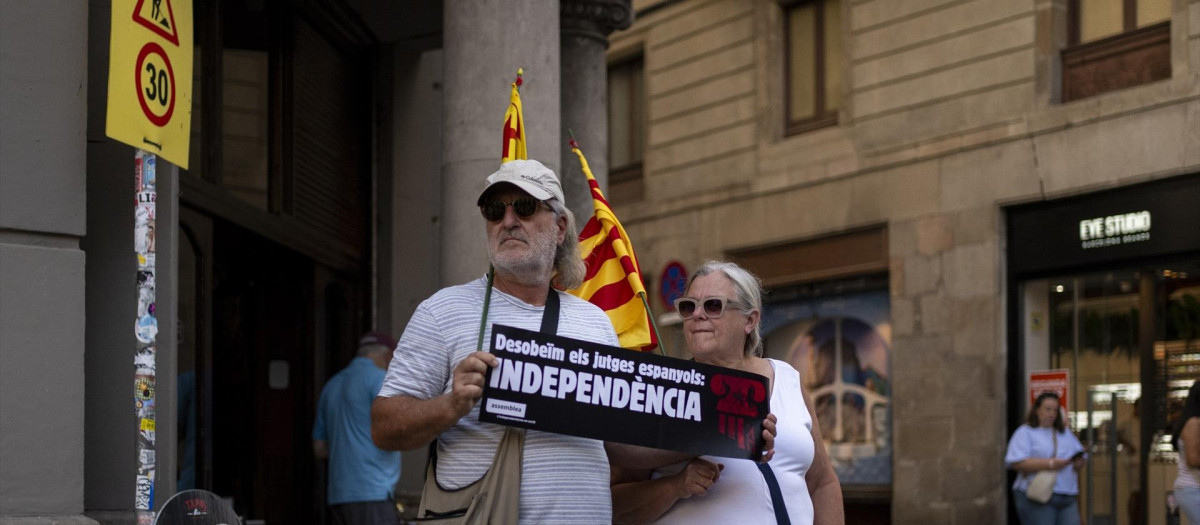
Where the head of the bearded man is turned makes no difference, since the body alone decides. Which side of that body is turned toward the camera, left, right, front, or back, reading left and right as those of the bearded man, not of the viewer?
front

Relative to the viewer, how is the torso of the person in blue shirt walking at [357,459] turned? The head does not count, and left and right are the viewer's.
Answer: facing away from the viewer and to the right of the viewer

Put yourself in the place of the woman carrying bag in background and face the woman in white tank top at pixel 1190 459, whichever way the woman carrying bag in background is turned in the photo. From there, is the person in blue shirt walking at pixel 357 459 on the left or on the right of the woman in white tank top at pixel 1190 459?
right

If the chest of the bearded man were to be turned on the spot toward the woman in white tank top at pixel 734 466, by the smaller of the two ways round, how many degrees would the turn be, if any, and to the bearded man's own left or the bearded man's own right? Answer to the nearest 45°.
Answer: approximately 135° to the bearded man's own left

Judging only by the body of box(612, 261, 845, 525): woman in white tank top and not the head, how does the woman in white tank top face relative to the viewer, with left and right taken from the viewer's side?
facing the viewer and to the left of the viewer

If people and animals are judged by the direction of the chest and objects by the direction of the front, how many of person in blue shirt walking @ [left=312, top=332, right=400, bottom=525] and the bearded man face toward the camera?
1

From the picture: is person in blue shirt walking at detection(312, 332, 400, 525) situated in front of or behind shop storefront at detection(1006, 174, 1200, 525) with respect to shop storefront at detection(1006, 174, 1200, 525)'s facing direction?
in front

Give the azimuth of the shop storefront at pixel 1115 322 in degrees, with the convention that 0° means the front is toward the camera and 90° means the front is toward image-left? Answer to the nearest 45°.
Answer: approximately 45°
